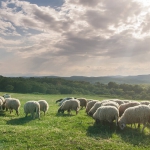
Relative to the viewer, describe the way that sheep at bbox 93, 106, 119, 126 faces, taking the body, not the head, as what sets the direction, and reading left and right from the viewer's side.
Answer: facing to the left of the viewer

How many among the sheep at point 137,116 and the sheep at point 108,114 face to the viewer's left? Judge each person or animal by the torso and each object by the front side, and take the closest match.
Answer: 2

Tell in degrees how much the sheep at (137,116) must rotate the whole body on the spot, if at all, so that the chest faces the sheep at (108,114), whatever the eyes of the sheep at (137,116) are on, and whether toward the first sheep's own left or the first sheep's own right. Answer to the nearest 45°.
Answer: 0° — it already faces it

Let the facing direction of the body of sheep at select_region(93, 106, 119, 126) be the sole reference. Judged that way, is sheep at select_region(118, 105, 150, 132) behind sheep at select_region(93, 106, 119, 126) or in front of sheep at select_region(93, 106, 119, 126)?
behind

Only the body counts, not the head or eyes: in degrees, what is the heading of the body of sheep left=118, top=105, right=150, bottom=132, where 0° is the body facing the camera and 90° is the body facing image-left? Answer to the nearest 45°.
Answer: approximately 90°
